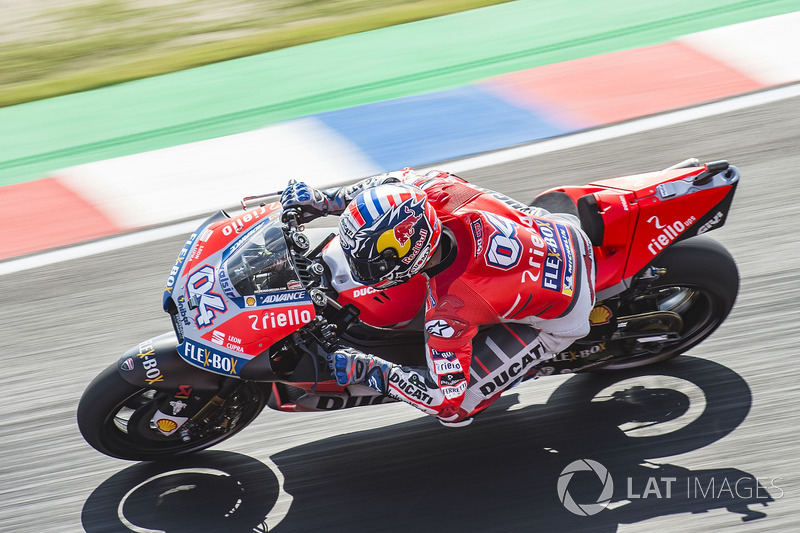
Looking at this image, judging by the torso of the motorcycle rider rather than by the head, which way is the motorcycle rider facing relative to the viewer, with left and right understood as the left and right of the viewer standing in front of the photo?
facing to the left of the viewer
